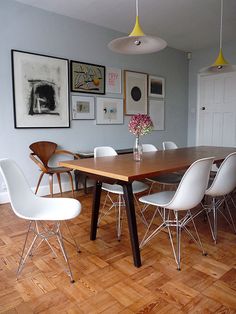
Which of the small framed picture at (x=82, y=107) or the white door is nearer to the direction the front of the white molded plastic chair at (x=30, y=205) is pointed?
the white door

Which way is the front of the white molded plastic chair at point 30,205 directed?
to the viewer's right

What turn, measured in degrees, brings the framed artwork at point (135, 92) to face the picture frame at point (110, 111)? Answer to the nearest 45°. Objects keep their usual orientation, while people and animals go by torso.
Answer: approximately 90° to its right

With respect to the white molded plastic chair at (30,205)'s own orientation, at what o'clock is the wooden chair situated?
The wooden chair is roughly at 9 o'clock from the white molded plastic chair.
